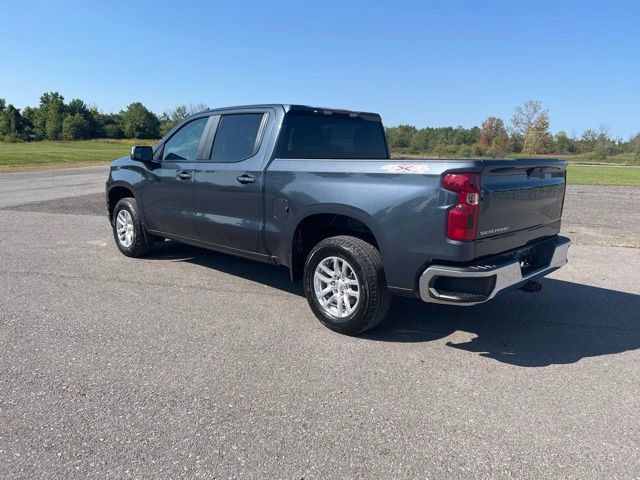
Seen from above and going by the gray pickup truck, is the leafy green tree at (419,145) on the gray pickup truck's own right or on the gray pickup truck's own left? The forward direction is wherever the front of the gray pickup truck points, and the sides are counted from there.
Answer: on the gray pickup truck's own right

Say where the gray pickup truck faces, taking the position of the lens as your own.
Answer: facing away from the viewer and to the left of the viewer

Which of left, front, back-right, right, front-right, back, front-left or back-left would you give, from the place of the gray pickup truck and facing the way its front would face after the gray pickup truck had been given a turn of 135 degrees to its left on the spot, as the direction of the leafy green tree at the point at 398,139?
back
